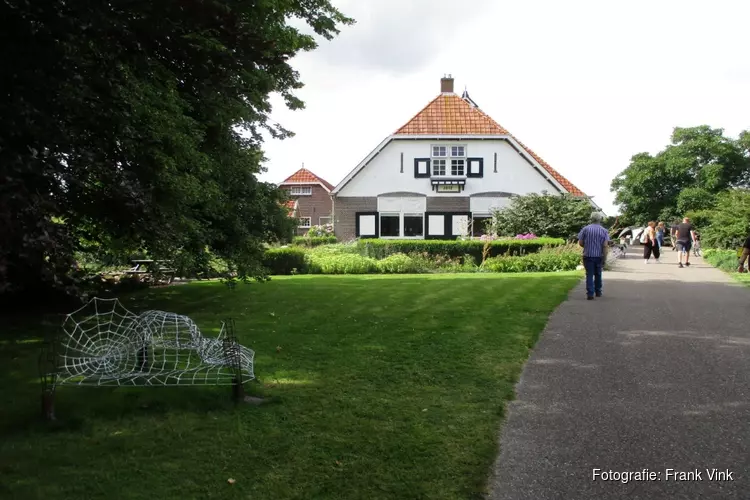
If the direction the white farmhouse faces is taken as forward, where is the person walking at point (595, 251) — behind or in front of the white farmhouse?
in front

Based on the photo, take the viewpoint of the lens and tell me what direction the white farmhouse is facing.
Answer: facing the viewer

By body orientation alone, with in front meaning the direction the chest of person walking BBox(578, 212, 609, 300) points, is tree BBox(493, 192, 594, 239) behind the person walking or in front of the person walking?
in front

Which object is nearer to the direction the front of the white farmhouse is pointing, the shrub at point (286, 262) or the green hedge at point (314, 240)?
the shrub

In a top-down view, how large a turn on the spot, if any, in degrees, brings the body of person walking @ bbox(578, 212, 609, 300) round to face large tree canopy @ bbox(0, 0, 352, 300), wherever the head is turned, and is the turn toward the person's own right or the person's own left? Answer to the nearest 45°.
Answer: approximately 135° to the person's own left

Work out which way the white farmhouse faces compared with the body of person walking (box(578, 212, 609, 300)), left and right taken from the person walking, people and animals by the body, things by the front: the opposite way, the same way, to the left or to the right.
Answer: the opposite way

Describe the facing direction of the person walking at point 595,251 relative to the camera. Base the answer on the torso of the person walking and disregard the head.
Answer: away from the camera

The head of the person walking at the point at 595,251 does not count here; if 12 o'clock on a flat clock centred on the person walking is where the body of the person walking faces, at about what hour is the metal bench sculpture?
The metal bench sculpture is roughly at 7 o'clock from the person walking.

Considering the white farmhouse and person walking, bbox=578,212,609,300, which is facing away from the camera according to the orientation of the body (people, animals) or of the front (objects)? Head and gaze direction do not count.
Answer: the person walking
